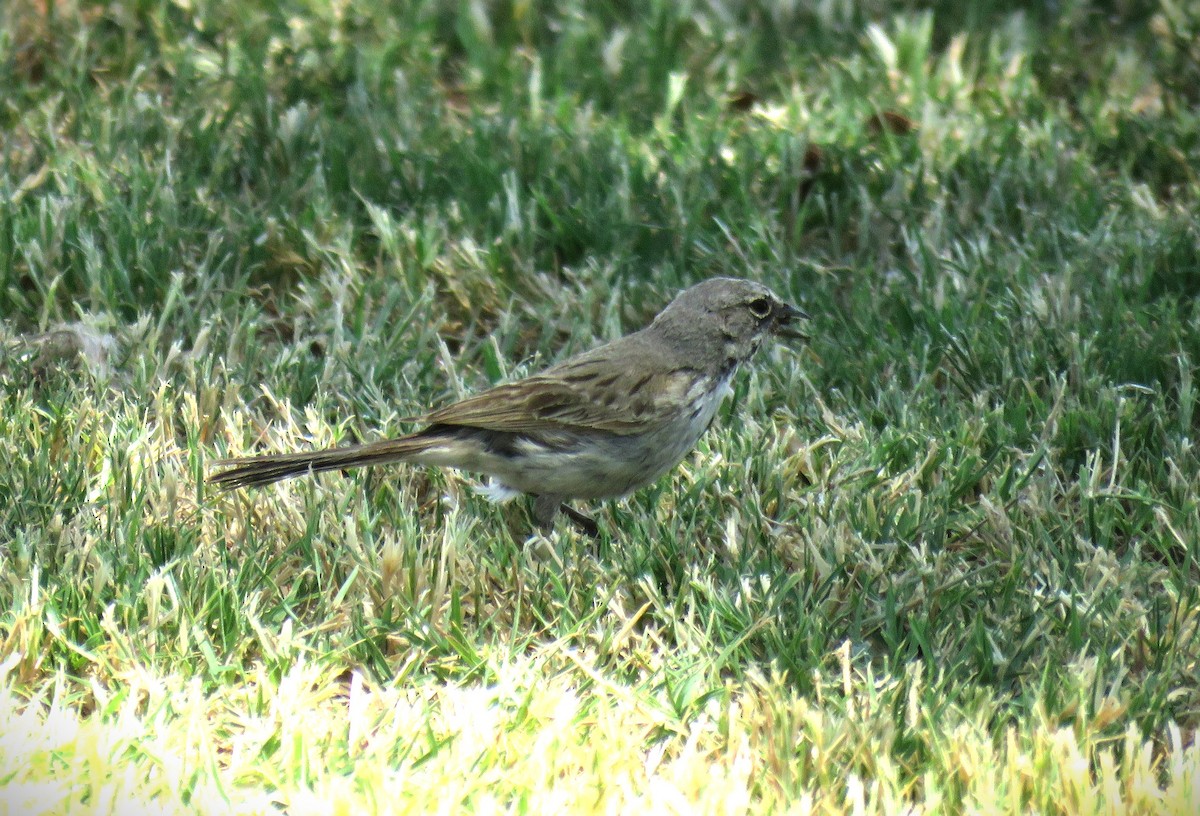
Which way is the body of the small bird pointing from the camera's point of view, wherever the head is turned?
to the viewer's right
